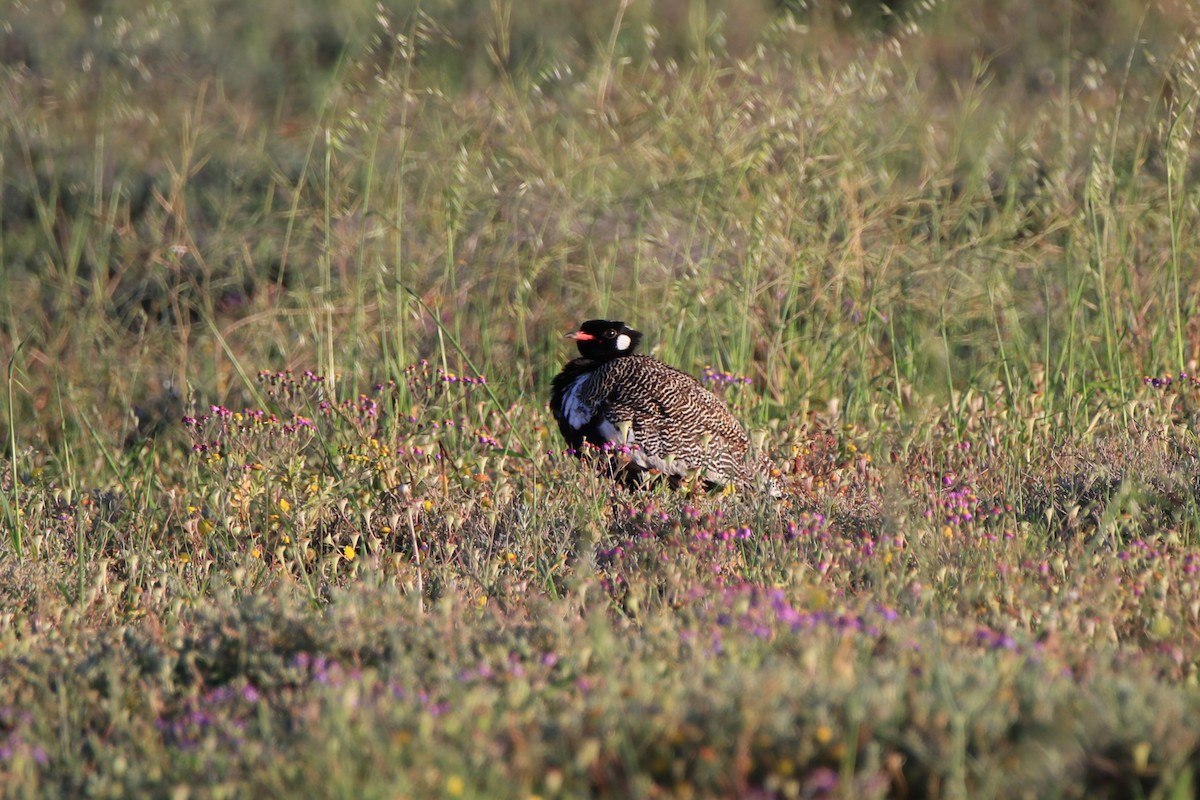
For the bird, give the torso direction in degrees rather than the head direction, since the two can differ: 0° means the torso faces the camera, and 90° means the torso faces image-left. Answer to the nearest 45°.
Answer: approximately 90°
